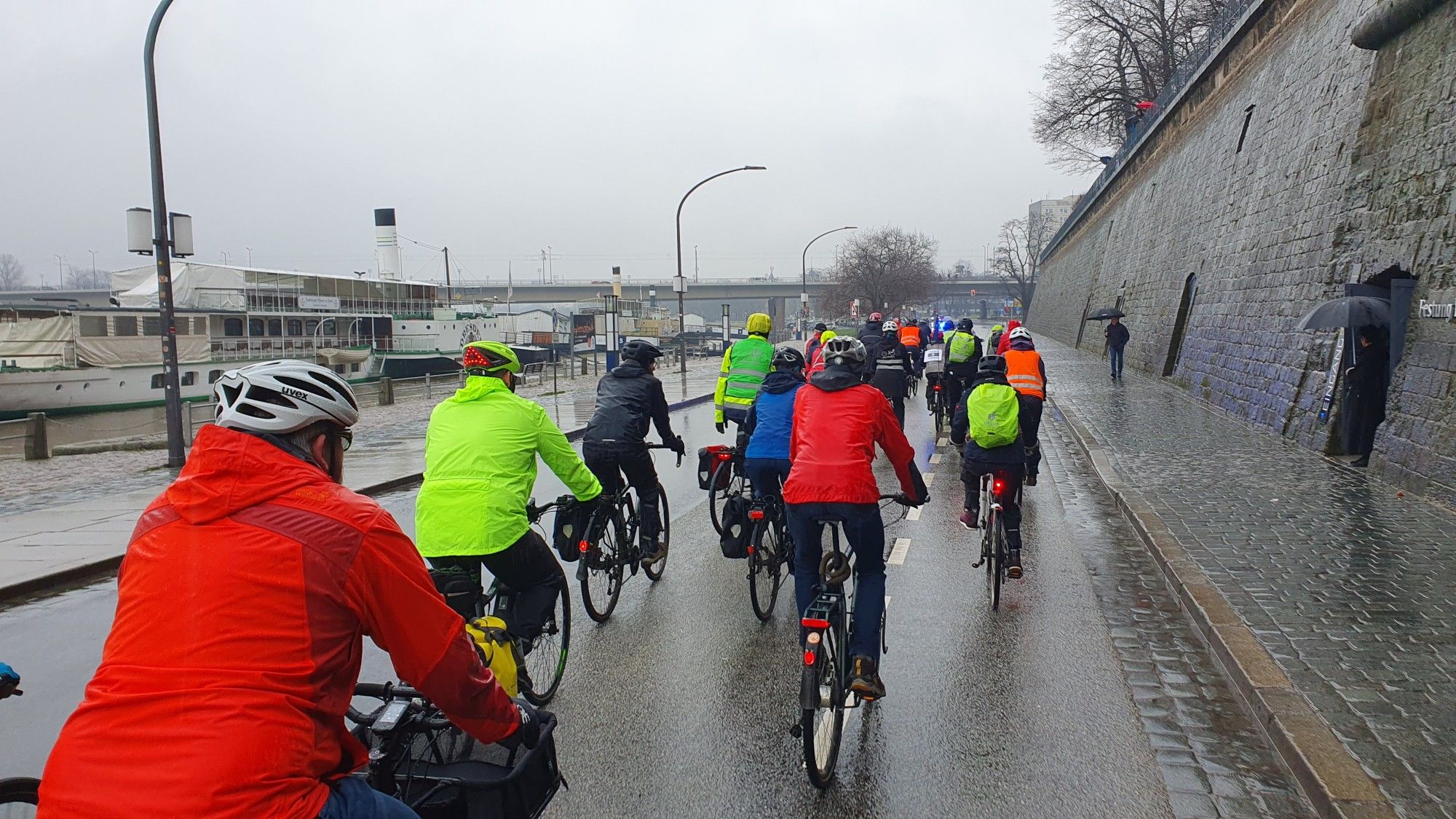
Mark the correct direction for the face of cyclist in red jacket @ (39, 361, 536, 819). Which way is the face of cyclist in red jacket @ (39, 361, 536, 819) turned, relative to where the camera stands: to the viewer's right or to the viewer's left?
to the viewer's right

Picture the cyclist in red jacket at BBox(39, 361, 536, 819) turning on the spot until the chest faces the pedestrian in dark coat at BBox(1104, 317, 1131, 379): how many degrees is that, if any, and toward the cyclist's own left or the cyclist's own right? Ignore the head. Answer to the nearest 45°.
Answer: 0° — they already face them

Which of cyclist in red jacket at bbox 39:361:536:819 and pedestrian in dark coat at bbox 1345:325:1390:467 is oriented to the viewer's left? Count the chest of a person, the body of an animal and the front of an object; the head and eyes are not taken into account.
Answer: the pedestrian in dark coat

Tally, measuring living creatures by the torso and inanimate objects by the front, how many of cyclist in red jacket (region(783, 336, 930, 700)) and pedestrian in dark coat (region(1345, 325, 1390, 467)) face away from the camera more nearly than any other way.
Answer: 1

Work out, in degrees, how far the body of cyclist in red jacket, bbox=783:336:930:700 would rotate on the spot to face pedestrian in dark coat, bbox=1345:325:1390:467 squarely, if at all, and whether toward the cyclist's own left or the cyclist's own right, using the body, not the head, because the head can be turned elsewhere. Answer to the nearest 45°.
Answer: approximately 45° to the cyclist's own right

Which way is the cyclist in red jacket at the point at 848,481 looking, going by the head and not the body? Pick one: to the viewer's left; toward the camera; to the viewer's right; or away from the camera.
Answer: away from the camera

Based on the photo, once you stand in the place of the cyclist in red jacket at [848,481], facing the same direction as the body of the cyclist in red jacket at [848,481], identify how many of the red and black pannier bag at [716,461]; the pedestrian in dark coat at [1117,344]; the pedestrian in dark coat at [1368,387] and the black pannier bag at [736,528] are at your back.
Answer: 0

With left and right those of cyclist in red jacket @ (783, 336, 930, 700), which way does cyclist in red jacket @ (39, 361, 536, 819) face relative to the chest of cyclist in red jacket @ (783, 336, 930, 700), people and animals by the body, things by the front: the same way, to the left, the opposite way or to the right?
the same way

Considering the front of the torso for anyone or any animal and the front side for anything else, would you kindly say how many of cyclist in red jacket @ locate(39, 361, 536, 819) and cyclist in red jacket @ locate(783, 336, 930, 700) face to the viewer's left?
0

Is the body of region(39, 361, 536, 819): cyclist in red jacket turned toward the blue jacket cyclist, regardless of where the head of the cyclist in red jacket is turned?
yes

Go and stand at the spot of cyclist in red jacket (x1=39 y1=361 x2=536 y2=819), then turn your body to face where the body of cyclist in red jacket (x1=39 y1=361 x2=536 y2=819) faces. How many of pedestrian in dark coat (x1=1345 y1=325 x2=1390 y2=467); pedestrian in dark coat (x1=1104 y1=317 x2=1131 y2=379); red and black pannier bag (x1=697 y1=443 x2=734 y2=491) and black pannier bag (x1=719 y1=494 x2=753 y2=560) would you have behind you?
0

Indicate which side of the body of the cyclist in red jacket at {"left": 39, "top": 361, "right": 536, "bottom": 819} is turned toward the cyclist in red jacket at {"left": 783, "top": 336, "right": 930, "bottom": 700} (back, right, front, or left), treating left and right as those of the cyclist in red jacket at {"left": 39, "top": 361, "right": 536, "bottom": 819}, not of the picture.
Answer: front

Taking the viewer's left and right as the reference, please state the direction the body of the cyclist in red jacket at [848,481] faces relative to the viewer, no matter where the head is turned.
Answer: facing away from the viewer

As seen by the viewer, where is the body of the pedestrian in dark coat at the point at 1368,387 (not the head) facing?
to the viewer's left
